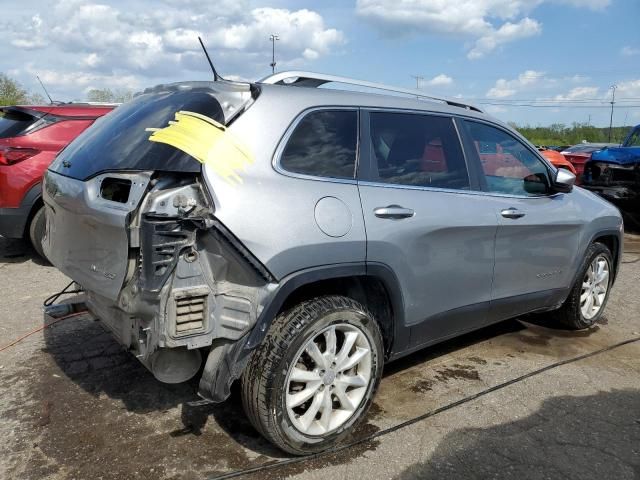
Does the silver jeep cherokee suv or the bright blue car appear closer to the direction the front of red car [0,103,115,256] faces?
the bright blue car

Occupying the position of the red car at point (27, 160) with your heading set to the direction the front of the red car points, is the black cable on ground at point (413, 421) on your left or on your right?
on your right

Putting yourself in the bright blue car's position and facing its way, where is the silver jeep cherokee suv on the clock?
The silver jeep cherokee suv is roughly at 11 o'clock from the bright blue car.

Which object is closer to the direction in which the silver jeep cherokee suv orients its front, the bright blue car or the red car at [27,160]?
the bright blue car

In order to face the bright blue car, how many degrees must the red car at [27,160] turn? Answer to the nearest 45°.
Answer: approximately 45° to its right

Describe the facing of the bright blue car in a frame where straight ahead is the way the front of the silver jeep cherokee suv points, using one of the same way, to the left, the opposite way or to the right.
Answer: the opposite way

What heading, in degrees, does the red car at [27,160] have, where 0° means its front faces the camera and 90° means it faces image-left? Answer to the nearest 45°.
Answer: approximately 225°

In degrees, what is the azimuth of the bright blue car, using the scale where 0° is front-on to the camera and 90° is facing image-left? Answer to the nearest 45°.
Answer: approximately 45°

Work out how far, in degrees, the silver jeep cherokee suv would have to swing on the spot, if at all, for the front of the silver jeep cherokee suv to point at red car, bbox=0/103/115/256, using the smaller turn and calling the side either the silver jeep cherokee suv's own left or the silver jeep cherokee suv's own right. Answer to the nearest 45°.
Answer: approximately 90° to the silver jeep cherokee suv's own left

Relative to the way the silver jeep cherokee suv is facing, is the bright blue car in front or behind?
in front

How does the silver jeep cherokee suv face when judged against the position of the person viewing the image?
facing away from the viewer and to the right of the viewer
